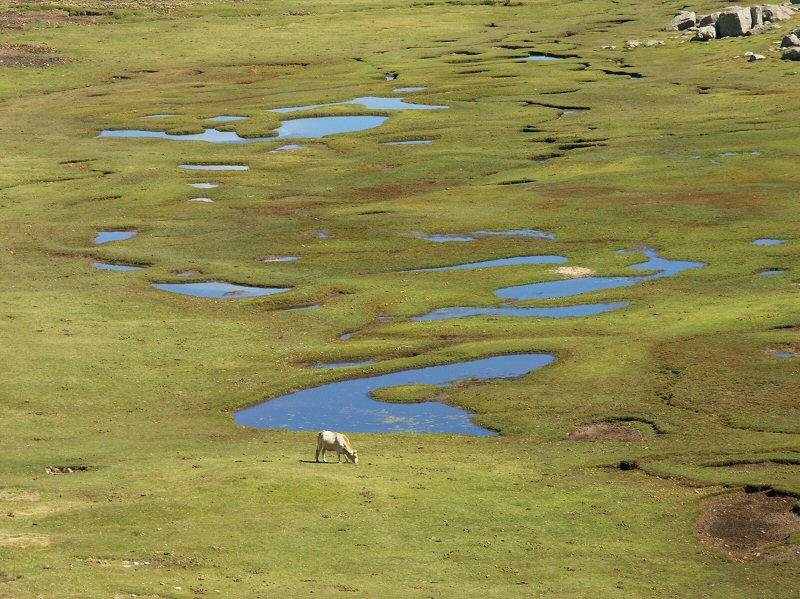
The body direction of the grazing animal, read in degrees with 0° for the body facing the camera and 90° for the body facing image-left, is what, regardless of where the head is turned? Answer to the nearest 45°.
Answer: approximately 270°

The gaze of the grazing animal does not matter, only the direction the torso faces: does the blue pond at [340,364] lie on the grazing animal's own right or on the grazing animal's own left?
on the grazing animal's own left

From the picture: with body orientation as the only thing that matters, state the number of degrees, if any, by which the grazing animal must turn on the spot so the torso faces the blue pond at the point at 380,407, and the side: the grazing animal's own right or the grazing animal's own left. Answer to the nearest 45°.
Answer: approximately 90° to the grazing animal's own left
